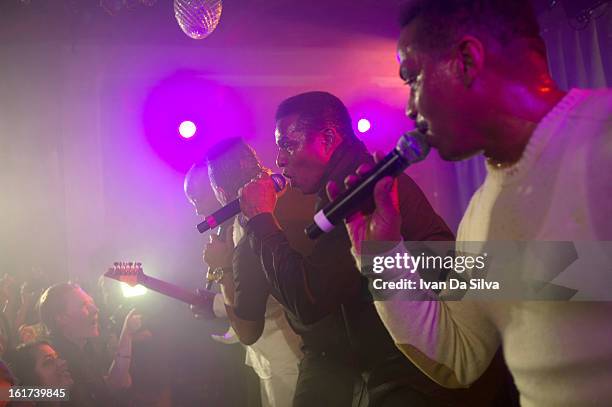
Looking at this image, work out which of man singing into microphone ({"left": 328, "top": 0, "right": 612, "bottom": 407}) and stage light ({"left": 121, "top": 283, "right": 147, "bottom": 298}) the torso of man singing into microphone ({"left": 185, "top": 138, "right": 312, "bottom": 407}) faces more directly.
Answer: the stage light

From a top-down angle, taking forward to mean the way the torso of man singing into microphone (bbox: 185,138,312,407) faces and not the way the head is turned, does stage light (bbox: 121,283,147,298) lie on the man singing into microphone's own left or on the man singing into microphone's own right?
on the man singing into microphone's own right

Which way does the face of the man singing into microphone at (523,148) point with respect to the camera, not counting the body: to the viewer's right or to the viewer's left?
to the viewer's left

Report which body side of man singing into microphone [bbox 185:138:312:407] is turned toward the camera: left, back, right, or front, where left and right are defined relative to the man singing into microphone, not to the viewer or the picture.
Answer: left
